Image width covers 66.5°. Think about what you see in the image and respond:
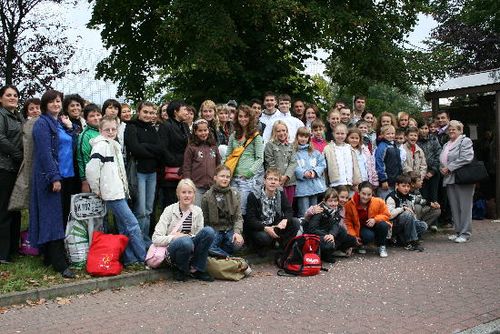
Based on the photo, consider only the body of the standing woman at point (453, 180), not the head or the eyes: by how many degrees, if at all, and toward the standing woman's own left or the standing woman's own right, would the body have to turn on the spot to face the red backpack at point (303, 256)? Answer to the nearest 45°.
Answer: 0° — they already face it

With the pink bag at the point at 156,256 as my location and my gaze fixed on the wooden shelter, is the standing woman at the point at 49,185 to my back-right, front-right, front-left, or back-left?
back-left

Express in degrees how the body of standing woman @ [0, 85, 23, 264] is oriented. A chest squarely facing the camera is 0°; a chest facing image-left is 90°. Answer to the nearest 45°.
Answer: approximately 315°

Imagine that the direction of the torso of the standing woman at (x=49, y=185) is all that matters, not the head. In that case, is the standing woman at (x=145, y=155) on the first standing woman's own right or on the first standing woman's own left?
on the first standing woman's own left

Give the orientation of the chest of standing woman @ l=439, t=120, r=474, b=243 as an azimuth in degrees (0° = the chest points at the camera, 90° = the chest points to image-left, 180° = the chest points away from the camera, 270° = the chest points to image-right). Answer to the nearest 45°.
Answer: approximately 45°
